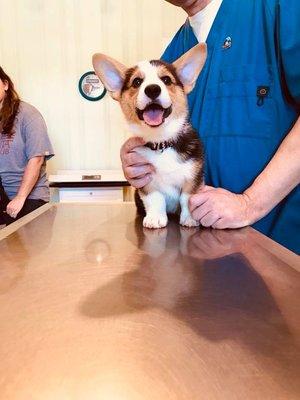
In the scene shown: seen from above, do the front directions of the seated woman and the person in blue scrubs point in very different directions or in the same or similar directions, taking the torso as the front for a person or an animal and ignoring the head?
same or similar directions

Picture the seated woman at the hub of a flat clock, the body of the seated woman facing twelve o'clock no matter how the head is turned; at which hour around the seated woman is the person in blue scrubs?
The person in blue scrubs is roughly at 10 o'clock from the seated woman.

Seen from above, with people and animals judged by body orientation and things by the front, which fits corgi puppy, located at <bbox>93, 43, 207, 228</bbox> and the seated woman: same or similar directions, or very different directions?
same or similar directions

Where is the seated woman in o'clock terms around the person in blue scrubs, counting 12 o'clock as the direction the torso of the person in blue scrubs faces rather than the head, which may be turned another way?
The seated woman is roughly at 3 o'clock from the person in blue scrubs.

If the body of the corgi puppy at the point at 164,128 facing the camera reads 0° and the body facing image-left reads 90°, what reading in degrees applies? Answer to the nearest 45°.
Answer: approximately 0°

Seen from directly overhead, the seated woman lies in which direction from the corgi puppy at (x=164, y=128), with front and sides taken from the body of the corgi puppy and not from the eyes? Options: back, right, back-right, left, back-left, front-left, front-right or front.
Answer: back-right

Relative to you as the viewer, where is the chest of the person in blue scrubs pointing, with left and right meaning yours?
facing the viewer and to the left of the viewer
